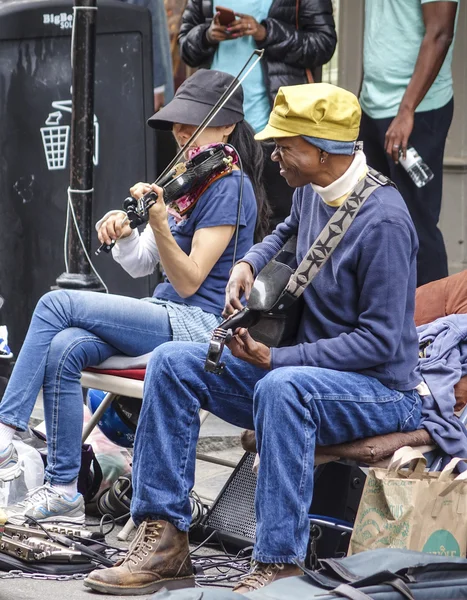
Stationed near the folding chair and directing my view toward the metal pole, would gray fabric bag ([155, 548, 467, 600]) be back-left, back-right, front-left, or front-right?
back-right

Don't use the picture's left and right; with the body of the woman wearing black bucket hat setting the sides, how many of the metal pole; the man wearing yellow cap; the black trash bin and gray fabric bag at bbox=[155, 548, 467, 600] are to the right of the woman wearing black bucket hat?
2

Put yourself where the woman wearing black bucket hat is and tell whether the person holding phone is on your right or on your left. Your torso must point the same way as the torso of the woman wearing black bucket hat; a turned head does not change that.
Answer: on your right

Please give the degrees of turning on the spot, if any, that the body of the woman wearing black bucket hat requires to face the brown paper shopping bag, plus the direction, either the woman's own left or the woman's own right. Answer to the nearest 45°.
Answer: approximately 135° to the woman's own left

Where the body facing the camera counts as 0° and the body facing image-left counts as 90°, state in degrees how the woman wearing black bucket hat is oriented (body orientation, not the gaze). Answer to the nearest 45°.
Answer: approximately 90°

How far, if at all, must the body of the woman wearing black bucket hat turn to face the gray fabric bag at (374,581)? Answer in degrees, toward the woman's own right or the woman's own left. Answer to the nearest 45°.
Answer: approximately 135° to the woman's own left

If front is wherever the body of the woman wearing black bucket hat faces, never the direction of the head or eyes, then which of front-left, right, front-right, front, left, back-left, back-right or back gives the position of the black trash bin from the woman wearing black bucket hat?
right
